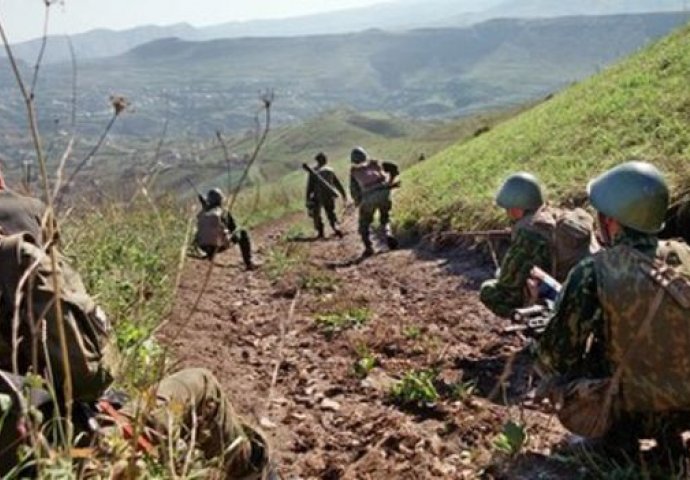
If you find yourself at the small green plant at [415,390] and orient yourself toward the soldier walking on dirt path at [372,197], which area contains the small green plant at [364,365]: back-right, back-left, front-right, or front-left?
front-left

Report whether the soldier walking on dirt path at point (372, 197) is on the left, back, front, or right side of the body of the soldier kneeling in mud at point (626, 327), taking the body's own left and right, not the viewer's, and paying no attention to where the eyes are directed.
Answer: front

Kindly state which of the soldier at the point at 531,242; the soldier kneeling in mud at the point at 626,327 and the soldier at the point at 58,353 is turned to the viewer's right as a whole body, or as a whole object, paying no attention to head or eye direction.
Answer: the soldier at the point at 58,353

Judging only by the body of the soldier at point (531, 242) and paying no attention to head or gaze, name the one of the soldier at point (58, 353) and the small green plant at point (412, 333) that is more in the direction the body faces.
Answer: the small green plant

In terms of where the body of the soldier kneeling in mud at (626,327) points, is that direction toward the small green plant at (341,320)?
yes

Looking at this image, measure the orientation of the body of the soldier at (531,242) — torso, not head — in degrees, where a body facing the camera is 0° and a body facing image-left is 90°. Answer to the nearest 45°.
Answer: approximately 90°

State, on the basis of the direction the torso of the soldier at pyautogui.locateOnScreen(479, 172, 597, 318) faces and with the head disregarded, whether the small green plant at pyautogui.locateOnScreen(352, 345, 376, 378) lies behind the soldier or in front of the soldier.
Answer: in front

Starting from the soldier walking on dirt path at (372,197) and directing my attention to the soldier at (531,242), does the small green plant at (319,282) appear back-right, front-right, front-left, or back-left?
front-right

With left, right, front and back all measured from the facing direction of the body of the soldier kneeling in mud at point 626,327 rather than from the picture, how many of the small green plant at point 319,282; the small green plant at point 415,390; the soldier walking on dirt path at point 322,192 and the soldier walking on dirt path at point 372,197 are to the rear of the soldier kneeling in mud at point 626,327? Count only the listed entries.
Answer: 0

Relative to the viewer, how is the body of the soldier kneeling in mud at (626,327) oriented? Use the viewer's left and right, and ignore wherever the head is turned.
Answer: facing away from the viewer and to the left of the viewer

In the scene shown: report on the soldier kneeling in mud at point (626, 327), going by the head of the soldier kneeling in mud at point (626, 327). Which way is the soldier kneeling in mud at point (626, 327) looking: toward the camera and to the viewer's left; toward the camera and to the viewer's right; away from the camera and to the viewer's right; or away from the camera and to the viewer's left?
away from the camera and to the viewer's left

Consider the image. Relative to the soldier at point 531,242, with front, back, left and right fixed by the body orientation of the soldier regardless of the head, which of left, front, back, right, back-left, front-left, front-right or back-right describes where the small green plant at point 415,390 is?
front-left

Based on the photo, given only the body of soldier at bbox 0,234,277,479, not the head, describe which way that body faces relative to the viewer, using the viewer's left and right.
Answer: facing to the right of the viewer

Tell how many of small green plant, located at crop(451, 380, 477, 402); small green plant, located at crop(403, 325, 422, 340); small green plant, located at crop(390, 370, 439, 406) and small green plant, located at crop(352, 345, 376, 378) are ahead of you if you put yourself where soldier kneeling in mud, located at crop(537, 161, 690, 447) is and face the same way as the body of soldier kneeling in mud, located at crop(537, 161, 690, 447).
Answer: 4
